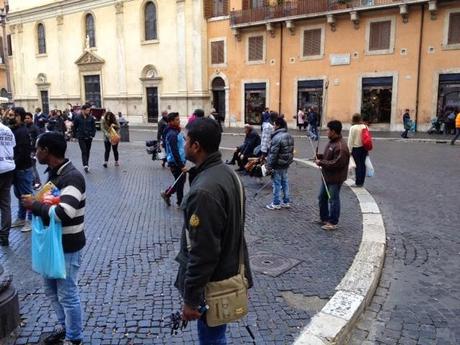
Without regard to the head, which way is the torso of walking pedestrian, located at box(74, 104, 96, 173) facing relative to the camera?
toward the camera

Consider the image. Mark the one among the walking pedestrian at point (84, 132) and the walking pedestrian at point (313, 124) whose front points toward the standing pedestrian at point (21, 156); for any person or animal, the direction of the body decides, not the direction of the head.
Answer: the walking pedestrian at point (84, 132)

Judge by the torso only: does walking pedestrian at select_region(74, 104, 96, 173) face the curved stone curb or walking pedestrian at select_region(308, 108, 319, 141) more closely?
the curved stone curb

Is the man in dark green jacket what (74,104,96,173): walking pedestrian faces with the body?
yes

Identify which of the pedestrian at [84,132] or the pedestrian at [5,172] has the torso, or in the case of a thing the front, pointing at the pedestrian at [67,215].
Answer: the pedestrian at [84,132]

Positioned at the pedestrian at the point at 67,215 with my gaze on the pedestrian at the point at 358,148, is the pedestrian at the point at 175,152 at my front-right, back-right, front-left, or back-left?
front-left

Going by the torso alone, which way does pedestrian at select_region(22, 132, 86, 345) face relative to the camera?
to the viewer's left

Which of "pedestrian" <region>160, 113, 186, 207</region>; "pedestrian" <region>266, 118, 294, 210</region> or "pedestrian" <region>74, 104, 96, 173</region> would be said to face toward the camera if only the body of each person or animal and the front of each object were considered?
"pedestrian" <region>74, 104, 96, 173</region>

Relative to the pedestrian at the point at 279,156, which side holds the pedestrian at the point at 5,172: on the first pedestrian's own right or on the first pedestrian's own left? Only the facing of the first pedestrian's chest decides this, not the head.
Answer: on the first pedestrian's own left
